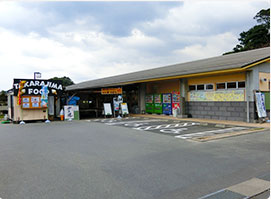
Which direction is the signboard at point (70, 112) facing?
toward the camera

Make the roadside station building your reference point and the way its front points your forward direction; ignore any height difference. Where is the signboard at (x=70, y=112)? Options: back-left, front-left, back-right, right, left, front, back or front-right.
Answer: front-right

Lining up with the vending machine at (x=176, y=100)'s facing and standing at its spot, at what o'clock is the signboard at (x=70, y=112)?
The signboard is roughly at 1 o'clock from the vending machine.

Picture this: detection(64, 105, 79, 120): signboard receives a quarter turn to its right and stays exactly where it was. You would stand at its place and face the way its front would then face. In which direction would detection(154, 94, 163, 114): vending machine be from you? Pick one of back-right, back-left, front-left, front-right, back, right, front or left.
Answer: back

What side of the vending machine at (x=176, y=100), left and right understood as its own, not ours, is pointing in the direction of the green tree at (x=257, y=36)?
back

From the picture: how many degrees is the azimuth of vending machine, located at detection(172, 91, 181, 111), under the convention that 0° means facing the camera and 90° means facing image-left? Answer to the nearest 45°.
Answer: approximately 45°

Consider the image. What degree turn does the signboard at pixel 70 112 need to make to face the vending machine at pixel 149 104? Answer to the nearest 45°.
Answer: approximately 90° to its left

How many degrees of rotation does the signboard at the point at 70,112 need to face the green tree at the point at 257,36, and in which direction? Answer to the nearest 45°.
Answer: approximately 135° to its left

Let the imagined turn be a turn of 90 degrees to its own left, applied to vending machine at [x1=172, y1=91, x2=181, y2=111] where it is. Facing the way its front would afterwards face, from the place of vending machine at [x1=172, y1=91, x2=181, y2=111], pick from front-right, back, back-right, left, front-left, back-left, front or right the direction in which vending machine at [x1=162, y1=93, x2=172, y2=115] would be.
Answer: back

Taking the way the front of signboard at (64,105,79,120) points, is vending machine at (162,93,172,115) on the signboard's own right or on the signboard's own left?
on the signboard's own left

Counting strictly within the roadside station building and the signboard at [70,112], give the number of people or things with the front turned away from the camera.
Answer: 0

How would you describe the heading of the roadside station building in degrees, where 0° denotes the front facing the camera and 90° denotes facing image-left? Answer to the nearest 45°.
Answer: approximately 45°

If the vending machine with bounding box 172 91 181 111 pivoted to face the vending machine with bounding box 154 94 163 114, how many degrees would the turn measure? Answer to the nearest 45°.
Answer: approximately 90° to its right
